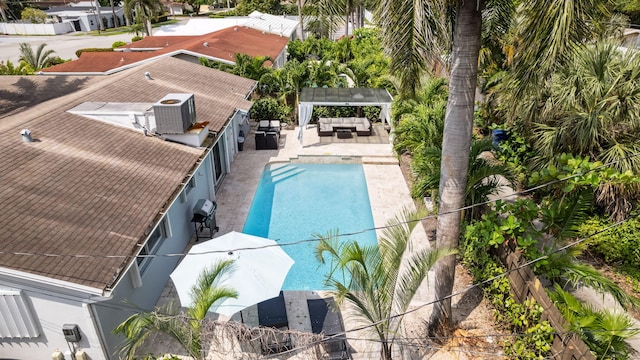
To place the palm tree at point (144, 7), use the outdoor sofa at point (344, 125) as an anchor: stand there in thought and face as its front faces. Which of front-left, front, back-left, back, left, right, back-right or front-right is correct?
back-right

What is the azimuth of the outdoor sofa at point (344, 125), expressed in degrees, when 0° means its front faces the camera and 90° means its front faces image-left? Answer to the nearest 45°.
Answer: approximately 0°

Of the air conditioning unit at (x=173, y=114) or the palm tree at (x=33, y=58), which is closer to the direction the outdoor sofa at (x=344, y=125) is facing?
the air conditioning unit

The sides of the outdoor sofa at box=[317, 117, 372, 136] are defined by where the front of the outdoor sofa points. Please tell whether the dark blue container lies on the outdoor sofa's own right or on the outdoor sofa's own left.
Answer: on the outdoor sofa's own left

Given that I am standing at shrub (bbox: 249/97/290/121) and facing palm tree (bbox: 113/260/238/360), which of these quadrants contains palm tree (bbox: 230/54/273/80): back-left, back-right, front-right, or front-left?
back-right

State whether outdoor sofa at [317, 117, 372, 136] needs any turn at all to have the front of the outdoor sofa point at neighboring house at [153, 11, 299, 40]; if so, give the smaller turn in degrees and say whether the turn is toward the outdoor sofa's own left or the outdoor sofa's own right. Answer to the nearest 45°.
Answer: approximately 135° to the outdoor sofa's own right

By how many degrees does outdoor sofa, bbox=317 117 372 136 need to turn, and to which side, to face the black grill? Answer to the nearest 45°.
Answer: approximately 45° to its right

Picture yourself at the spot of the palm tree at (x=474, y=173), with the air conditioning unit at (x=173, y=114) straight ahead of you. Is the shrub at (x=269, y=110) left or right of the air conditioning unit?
right

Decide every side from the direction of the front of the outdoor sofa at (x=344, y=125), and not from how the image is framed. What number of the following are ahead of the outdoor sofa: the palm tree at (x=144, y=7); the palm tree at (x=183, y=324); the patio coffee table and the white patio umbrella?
3
